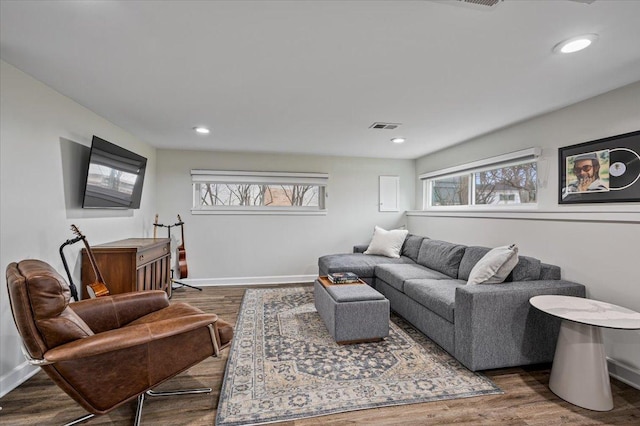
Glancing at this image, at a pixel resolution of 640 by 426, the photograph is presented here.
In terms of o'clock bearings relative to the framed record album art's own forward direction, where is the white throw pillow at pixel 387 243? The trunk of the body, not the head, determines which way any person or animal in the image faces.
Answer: The white throw pillow is roughly at 2 o'clock from the framed record album art.

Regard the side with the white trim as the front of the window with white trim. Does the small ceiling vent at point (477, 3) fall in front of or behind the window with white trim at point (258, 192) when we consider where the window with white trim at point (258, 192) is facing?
in front

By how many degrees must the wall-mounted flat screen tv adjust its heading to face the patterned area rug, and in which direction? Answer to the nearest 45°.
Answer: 0° — it already faces it

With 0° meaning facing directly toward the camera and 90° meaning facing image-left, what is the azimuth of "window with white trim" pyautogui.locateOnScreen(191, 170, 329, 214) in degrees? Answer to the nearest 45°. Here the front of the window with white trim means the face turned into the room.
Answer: approximately 0°

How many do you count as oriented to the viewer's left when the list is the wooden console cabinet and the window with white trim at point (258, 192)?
0

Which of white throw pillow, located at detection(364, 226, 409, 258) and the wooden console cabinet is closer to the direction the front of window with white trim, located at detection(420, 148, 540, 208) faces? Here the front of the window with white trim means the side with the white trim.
the wooden console cabinet

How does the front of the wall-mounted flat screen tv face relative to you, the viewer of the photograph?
facing the viewer and to the right of the viewer

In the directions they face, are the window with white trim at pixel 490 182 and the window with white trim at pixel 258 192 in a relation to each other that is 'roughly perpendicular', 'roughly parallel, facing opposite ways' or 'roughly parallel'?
roughly perpendicular

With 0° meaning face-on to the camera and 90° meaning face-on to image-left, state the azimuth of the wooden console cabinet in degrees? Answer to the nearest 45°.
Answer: approximately 315°

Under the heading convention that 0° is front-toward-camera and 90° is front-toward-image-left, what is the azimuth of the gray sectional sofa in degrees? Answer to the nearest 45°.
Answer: approximately 45°

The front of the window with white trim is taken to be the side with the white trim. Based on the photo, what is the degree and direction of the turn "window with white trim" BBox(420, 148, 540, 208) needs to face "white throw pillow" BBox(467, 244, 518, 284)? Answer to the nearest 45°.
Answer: approximately 45° to its left

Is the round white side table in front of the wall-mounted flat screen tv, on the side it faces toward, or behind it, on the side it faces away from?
in front
